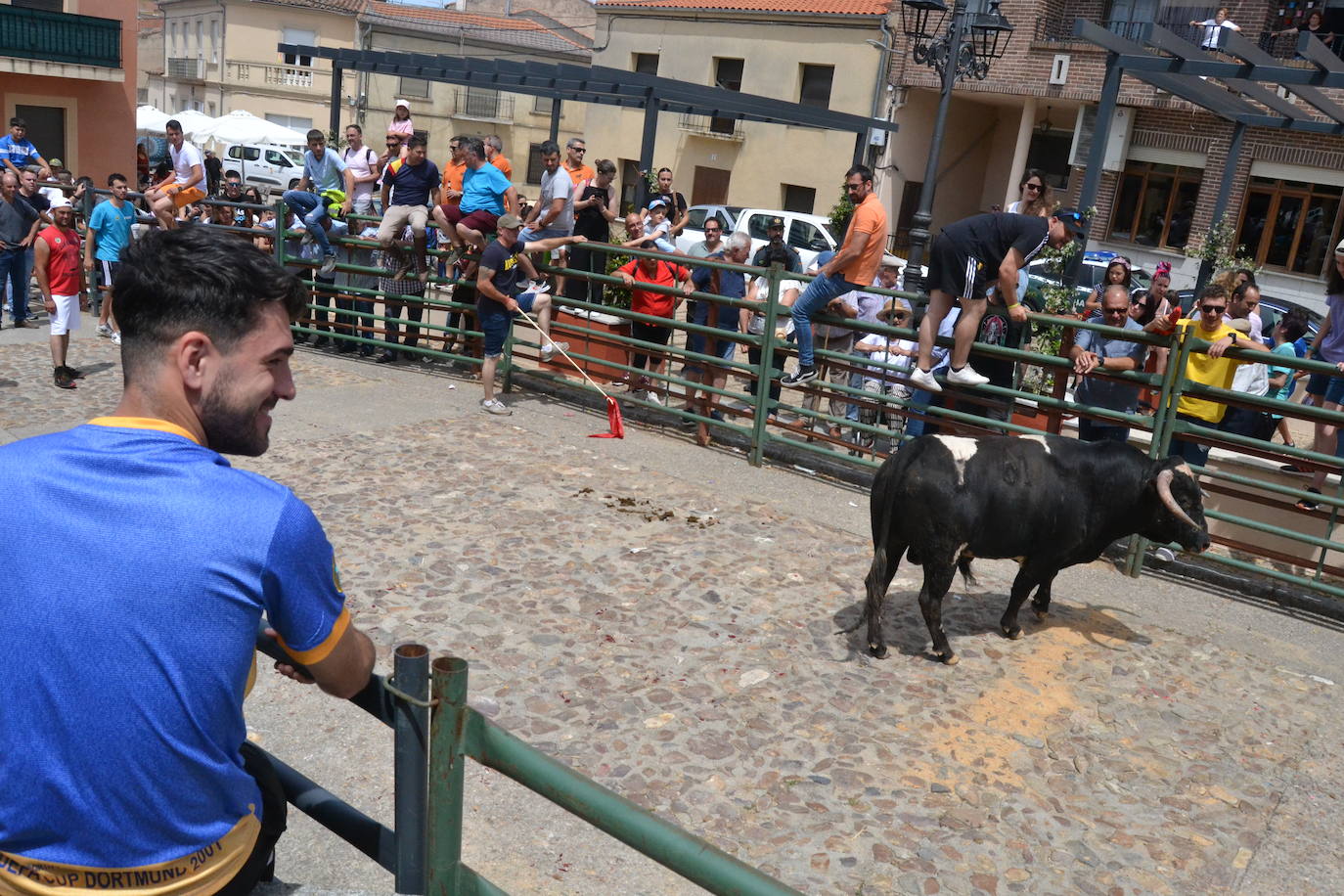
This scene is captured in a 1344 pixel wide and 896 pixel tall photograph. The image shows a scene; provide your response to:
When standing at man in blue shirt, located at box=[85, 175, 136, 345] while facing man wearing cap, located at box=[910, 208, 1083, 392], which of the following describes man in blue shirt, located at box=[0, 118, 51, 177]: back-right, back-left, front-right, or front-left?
back-left

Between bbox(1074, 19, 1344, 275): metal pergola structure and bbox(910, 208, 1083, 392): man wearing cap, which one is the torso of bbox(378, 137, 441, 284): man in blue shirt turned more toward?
the man wearing cap

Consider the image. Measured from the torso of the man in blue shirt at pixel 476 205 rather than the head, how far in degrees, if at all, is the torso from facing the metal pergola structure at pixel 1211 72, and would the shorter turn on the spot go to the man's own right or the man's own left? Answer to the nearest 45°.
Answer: approximately 135° to the man's own left

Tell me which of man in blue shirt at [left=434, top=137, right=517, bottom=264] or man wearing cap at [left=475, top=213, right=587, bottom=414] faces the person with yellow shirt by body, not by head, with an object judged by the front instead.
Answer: the man wearing cap

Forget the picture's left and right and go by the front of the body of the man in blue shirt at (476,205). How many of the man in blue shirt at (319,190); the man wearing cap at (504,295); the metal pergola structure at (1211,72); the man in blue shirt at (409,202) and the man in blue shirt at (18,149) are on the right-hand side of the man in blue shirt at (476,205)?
3

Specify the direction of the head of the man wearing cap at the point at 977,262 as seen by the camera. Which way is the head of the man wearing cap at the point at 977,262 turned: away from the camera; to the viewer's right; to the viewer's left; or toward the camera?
to the viewer's right

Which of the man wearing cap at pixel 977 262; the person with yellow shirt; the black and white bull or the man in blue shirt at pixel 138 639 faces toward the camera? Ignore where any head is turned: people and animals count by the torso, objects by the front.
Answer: the person with yellow shirt

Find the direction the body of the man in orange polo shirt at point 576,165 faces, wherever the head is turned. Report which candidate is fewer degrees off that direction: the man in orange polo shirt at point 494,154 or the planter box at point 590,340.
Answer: the planter box

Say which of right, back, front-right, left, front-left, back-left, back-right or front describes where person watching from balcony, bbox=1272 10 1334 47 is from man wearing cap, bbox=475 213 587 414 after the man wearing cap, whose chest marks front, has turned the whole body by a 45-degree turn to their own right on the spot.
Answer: back-left

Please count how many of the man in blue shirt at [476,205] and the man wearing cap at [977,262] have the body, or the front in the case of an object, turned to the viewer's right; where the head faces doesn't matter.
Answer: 1

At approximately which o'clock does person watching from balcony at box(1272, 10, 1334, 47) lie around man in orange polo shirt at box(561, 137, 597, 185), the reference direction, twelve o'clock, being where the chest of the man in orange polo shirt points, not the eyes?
The person watching from balcony is roughly at 8 o'clock from the man in orange polo shirt.

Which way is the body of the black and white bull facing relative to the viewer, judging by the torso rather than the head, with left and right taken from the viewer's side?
facing away from the viewer and to the right of the viewer

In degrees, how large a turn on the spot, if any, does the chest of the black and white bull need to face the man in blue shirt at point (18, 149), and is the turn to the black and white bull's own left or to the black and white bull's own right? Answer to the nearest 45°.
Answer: approximately 90° to the black and white bull's own left
